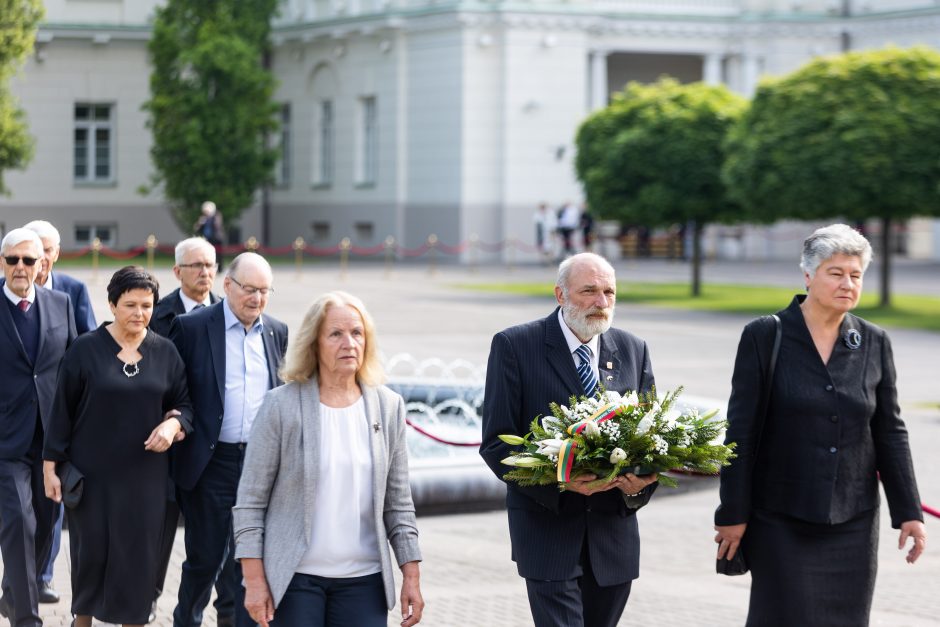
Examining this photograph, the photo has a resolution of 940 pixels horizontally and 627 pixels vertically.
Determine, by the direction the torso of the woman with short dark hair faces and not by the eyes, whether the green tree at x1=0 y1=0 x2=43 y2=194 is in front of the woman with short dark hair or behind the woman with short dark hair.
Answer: behind

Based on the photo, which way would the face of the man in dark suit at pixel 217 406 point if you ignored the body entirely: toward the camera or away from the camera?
toward the camera

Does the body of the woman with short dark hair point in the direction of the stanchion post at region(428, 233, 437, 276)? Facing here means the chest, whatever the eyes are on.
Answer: no

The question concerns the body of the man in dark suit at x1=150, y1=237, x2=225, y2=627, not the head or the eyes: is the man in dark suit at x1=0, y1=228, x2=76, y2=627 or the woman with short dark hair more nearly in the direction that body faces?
the woman with short dark hair

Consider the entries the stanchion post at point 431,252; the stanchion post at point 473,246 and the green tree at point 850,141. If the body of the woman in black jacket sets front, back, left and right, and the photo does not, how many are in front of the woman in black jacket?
0

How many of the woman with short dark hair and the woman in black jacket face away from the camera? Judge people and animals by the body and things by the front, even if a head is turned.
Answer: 0

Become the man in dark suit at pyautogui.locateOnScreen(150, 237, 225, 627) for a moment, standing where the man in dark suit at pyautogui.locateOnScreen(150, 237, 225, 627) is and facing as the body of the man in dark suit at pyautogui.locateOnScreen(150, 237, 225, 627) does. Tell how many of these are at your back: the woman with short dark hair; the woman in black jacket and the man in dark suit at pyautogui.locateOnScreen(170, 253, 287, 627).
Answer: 0

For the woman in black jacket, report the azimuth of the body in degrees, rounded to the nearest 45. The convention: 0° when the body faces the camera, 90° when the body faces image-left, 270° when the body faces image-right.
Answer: approximately 315°

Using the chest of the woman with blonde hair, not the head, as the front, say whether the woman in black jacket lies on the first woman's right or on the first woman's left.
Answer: on the first woman's left

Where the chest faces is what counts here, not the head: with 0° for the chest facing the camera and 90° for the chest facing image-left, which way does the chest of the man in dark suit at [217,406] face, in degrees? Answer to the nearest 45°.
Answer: approximately 315°

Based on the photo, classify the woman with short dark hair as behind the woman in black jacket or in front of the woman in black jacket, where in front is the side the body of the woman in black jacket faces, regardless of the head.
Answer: behind

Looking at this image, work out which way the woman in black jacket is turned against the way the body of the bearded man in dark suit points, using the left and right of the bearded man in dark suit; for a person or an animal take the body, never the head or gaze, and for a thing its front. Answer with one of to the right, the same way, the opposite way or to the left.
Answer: the same way

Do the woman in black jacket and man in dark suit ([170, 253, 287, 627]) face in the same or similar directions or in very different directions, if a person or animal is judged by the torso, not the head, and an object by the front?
same or similar directions

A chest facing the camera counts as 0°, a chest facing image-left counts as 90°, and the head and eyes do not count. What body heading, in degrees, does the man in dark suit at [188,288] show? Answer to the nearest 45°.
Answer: approximately 315°

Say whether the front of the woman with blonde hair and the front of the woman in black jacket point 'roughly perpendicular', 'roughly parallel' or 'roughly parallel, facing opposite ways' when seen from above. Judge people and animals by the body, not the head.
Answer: roughly parallel

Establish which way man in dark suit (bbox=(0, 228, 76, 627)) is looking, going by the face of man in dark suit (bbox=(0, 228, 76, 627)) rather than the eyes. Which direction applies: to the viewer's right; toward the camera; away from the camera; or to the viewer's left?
toward the camera

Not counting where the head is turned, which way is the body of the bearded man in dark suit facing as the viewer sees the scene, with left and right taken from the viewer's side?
facing the viewer and to the right of the viewer

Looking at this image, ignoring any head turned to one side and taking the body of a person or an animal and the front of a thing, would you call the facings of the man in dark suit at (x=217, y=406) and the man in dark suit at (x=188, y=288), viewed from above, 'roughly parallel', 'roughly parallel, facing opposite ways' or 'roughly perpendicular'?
roughly parallel
